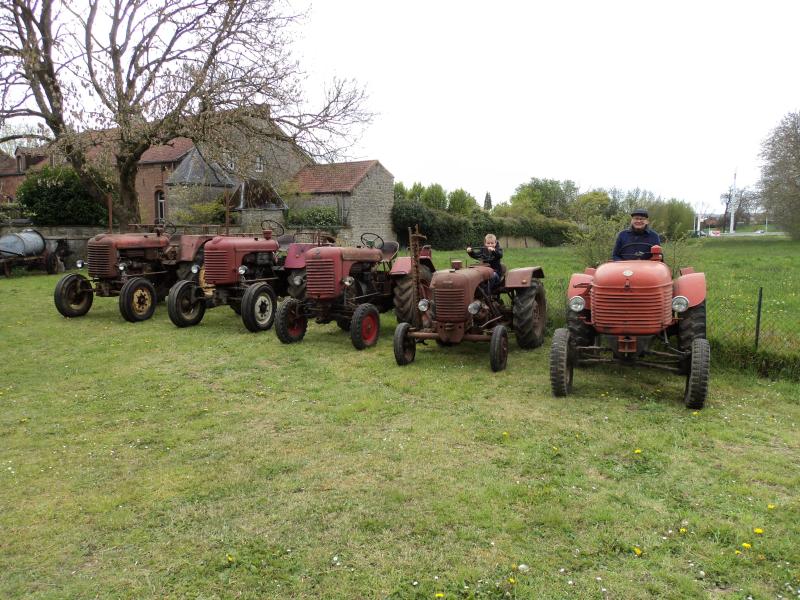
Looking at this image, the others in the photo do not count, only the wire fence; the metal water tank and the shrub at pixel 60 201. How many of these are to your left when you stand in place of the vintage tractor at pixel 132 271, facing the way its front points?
1

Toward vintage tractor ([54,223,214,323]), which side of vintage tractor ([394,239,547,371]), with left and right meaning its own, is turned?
right

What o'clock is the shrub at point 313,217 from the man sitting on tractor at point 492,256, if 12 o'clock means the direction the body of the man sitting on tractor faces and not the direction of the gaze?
The shrub is roughly at 4 o'clock from the man sitting on tractor.

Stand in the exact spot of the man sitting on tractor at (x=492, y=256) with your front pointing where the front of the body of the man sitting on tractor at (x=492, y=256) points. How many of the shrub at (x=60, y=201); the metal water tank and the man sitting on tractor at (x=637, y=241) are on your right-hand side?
2

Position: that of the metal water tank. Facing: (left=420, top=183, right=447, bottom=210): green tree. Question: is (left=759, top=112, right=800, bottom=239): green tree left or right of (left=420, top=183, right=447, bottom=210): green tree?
right

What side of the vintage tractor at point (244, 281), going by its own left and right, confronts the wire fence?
left

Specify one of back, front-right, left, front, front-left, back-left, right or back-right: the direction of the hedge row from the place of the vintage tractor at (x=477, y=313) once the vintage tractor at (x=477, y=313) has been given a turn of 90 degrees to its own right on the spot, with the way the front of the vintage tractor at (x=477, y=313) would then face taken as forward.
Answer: front-right

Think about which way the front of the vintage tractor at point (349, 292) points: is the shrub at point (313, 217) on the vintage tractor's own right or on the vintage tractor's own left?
on the vintage tractor's own right

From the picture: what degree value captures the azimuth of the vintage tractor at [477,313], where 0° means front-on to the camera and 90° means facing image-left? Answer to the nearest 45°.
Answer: approximately 45°

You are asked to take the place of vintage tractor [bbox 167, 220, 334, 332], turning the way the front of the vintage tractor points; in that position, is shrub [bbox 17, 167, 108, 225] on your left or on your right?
on your right

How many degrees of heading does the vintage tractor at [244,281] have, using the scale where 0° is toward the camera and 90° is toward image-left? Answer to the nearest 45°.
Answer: approximately 45°

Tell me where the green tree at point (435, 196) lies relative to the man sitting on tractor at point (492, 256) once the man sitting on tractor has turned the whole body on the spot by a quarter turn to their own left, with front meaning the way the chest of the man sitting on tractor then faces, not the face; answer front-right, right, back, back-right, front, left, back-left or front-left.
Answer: back-left
